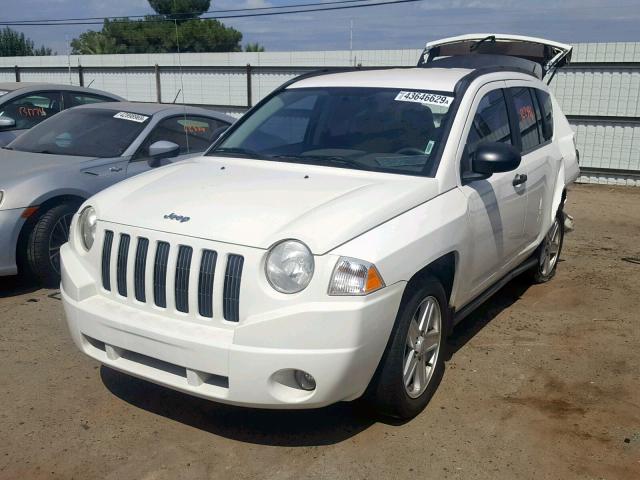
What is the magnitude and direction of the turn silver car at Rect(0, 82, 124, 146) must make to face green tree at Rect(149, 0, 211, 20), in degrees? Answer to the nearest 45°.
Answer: approximately 135° to its right

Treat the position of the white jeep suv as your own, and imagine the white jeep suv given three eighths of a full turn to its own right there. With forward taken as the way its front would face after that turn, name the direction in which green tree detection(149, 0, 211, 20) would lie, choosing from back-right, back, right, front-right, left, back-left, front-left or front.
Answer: front

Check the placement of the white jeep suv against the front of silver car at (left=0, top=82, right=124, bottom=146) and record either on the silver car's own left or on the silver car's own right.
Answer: on the silver car's own left

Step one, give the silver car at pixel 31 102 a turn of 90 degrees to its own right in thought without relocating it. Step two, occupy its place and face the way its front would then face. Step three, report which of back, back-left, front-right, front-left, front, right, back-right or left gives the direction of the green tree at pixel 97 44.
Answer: front-right

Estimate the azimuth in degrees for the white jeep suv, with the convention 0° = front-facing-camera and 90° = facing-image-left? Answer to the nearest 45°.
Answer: approximately 45°

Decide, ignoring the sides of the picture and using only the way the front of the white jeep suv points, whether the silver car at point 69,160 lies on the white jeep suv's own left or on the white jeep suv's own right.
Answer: on the white jeep suv's own right

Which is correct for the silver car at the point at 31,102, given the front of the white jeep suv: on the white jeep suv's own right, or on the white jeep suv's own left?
on the white jeep suv's own right

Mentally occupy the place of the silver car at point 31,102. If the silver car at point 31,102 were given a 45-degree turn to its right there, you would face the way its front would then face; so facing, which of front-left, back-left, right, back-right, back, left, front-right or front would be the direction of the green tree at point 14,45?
right
